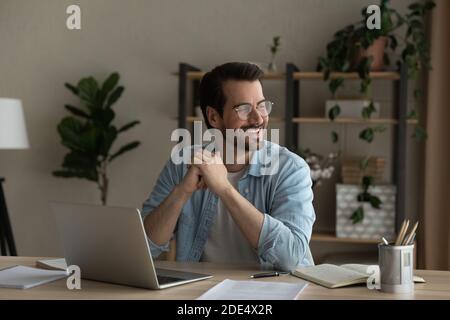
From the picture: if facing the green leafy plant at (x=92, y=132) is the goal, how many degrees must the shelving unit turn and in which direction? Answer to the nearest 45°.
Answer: approximately 90° to its right

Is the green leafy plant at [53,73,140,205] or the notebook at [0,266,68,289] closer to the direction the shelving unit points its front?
the notebook

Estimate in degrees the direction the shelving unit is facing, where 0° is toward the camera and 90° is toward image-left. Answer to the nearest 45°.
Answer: approximately 0°

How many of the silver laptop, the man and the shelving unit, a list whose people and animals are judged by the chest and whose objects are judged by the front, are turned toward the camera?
2

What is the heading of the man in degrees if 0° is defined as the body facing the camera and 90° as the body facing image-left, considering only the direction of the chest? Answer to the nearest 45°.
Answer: approximately 0°

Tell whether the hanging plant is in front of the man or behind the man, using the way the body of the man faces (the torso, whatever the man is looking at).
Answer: behind

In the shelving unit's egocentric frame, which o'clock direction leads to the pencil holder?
The pencil holder is roughly at 12 o'clock from the shelving unit.

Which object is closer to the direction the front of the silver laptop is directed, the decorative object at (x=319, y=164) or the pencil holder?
the decorative object

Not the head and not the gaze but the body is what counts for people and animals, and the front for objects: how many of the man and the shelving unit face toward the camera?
2

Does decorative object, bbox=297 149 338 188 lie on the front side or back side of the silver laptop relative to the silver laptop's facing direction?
on the front side
